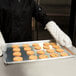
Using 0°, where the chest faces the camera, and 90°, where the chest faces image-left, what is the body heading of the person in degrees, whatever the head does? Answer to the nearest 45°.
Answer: approximately 0°
